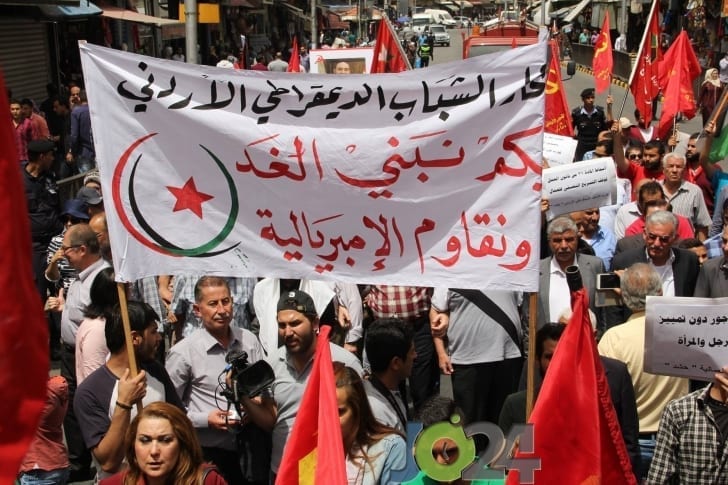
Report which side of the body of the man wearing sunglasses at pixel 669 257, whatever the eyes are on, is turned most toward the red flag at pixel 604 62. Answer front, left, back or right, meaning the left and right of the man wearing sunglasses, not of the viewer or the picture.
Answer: back

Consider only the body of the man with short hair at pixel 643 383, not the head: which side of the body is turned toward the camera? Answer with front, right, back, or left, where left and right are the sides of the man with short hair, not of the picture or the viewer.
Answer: back

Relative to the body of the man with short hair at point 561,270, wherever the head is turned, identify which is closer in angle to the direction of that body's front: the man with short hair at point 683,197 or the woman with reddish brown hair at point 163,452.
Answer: the woman with reddish brown hair

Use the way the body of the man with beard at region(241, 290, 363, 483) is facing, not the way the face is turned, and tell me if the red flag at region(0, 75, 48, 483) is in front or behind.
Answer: in front

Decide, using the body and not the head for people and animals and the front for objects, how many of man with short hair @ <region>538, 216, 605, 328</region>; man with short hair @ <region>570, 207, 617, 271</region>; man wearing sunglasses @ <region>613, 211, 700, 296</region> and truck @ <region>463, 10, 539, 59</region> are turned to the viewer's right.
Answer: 0

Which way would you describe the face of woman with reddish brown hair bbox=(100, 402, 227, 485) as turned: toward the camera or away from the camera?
toward the camera

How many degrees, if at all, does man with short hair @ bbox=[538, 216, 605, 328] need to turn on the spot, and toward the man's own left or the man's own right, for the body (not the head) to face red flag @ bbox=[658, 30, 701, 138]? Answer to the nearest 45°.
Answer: approximately 180°

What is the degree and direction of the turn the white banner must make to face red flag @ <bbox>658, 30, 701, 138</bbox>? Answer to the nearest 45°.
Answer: approximately 135° to its left

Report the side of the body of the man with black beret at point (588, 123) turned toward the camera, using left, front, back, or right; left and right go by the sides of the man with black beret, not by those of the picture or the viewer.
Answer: front

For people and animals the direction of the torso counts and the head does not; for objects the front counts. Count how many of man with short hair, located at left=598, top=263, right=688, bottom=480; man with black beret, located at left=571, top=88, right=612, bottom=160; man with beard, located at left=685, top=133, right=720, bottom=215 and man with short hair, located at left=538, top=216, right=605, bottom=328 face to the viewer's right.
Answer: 0

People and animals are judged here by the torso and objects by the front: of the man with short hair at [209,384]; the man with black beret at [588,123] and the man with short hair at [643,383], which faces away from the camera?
the man with short hair at [643,383]

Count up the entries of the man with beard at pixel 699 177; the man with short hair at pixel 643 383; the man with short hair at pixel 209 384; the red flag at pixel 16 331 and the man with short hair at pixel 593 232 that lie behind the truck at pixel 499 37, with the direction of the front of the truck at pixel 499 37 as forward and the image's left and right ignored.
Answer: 0

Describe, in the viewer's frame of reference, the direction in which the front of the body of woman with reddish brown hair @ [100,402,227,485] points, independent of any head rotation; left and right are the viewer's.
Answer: facing the viewer
